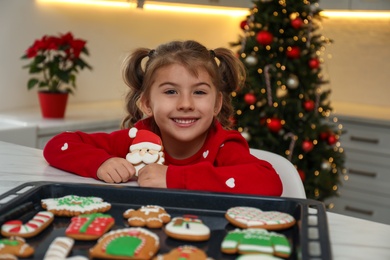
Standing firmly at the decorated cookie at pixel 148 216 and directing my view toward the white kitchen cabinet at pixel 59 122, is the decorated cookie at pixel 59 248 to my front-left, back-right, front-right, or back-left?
back-left

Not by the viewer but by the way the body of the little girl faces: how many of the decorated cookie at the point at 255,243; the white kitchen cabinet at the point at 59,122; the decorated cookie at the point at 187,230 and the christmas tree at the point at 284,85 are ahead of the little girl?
2

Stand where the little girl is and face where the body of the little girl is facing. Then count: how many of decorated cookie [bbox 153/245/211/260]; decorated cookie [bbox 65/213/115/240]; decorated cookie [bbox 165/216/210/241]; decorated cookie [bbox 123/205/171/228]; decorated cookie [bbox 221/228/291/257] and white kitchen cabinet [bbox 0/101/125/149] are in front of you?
5

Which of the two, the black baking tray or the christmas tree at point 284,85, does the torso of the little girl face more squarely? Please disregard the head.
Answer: the black baking tray

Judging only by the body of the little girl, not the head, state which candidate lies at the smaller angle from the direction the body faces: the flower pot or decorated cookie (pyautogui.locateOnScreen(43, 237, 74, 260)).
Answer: the decorated cookie

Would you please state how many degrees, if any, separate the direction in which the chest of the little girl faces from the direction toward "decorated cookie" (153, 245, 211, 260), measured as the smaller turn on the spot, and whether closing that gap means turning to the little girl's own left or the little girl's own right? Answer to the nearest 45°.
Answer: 0° — they already face it

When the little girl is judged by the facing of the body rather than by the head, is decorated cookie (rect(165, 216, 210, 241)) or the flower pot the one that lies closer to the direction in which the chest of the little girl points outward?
the decorated cookie

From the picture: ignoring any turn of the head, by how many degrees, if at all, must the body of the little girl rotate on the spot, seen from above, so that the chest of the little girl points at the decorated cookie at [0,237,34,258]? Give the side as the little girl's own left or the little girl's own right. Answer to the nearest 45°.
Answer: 0° — they already face it

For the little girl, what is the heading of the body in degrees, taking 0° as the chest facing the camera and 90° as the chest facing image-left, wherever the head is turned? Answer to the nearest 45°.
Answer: approximately 0°

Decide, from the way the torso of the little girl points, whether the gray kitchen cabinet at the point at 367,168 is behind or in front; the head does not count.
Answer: behind

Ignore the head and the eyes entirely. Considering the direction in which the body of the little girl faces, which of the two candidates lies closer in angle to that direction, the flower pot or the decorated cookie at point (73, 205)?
the decorated cookie
